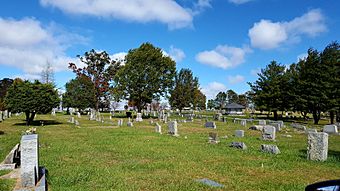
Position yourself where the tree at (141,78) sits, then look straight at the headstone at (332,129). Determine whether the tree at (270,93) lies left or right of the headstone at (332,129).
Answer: left

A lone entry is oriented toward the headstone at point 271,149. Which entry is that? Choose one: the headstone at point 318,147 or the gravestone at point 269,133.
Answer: the gravestone

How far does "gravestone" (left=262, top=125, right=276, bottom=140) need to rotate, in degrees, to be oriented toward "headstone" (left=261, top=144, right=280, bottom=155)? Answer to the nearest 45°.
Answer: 0° — it already faces it

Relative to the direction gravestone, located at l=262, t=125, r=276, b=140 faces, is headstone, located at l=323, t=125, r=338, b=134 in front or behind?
behind

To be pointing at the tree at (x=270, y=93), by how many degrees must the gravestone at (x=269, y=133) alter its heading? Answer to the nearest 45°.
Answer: approximately 180°

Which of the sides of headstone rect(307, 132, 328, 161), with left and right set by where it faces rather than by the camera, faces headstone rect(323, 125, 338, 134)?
back

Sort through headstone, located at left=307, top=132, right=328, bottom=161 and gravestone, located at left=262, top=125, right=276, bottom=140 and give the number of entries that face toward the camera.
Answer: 2

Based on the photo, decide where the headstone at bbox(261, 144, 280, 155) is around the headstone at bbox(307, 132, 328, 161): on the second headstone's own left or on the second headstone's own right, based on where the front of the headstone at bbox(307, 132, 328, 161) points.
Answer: on the second headstone's own right

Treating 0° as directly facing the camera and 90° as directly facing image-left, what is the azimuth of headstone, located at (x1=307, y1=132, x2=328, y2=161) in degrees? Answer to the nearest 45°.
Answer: approximately 0°
